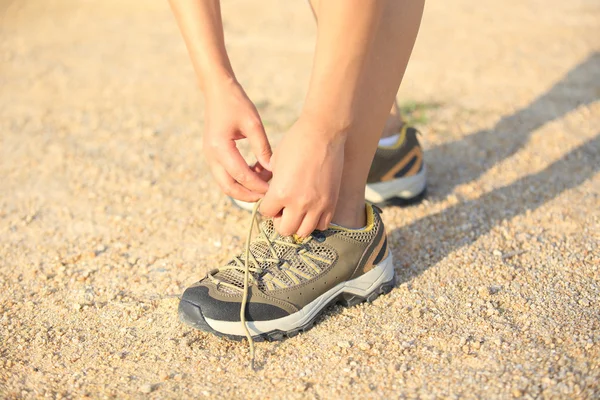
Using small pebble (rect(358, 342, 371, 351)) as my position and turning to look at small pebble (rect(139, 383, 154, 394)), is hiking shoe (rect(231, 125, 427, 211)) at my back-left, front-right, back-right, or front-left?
back-right

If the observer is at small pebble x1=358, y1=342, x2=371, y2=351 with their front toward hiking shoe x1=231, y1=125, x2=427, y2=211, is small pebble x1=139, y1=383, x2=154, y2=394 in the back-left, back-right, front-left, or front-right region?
back-left

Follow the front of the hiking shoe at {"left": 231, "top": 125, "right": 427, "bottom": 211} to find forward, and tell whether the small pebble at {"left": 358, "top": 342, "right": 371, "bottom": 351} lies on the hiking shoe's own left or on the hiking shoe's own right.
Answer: on the hiking shoe's own left

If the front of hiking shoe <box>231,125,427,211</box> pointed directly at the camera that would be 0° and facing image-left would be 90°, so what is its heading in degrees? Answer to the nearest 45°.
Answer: approximately 90°

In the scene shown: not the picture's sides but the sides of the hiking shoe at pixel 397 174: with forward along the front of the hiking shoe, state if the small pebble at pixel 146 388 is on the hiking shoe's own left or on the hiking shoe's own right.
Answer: on the hiking shoe's own left
